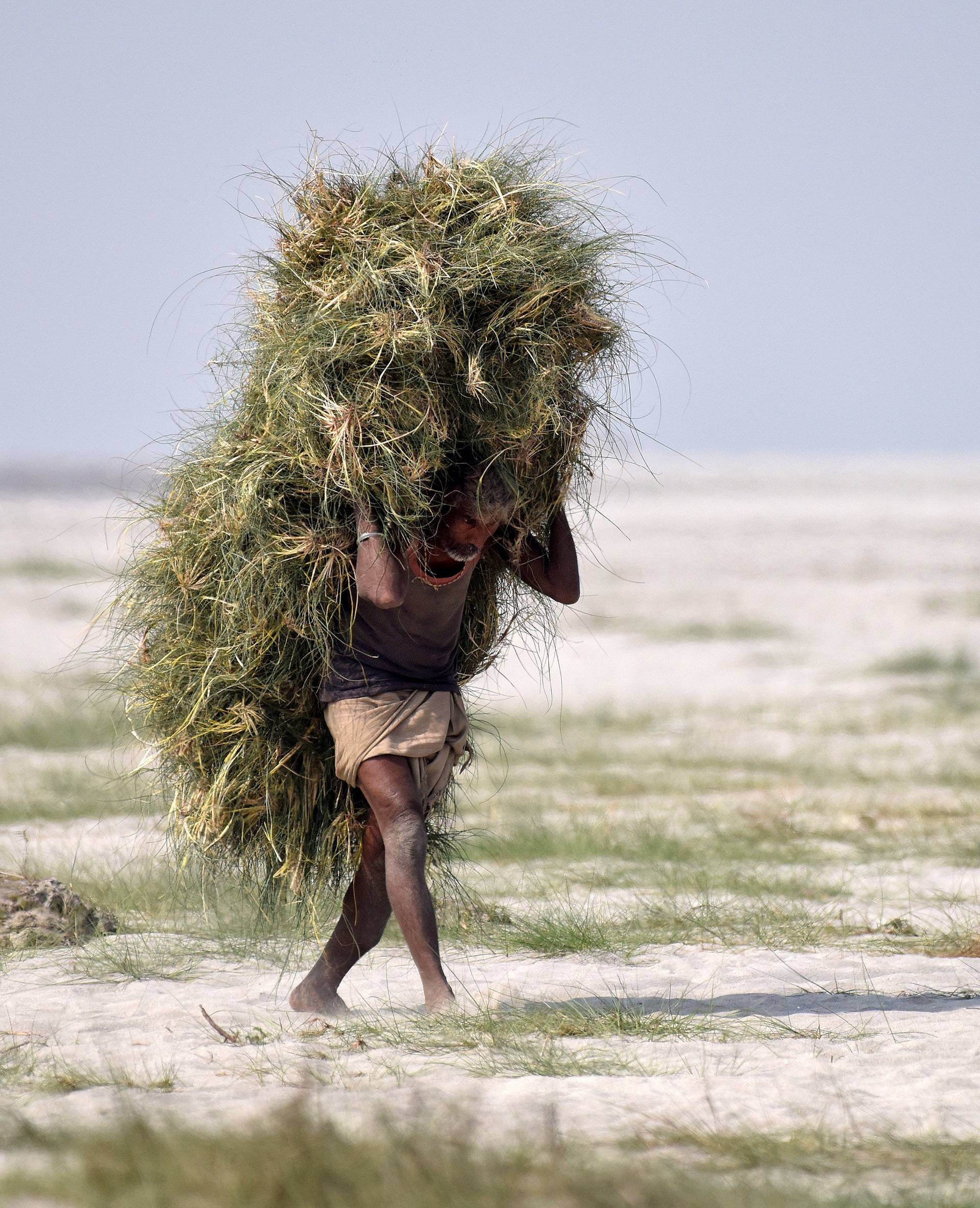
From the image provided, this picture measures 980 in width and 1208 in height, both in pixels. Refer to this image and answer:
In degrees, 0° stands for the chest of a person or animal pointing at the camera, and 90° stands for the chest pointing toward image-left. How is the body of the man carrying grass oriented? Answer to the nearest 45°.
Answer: approximately 315°

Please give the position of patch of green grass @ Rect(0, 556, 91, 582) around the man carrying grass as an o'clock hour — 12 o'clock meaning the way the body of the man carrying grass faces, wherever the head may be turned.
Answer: The patch of green grass is roughly at 7 o'clock from the man carrying grass.

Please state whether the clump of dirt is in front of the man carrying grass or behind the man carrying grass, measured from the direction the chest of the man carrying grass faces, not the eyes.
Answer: behind

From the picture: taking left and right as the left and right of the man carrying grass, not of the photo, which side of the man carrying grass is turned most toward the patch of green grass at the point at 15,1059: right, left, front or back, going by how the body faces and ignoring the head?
right
